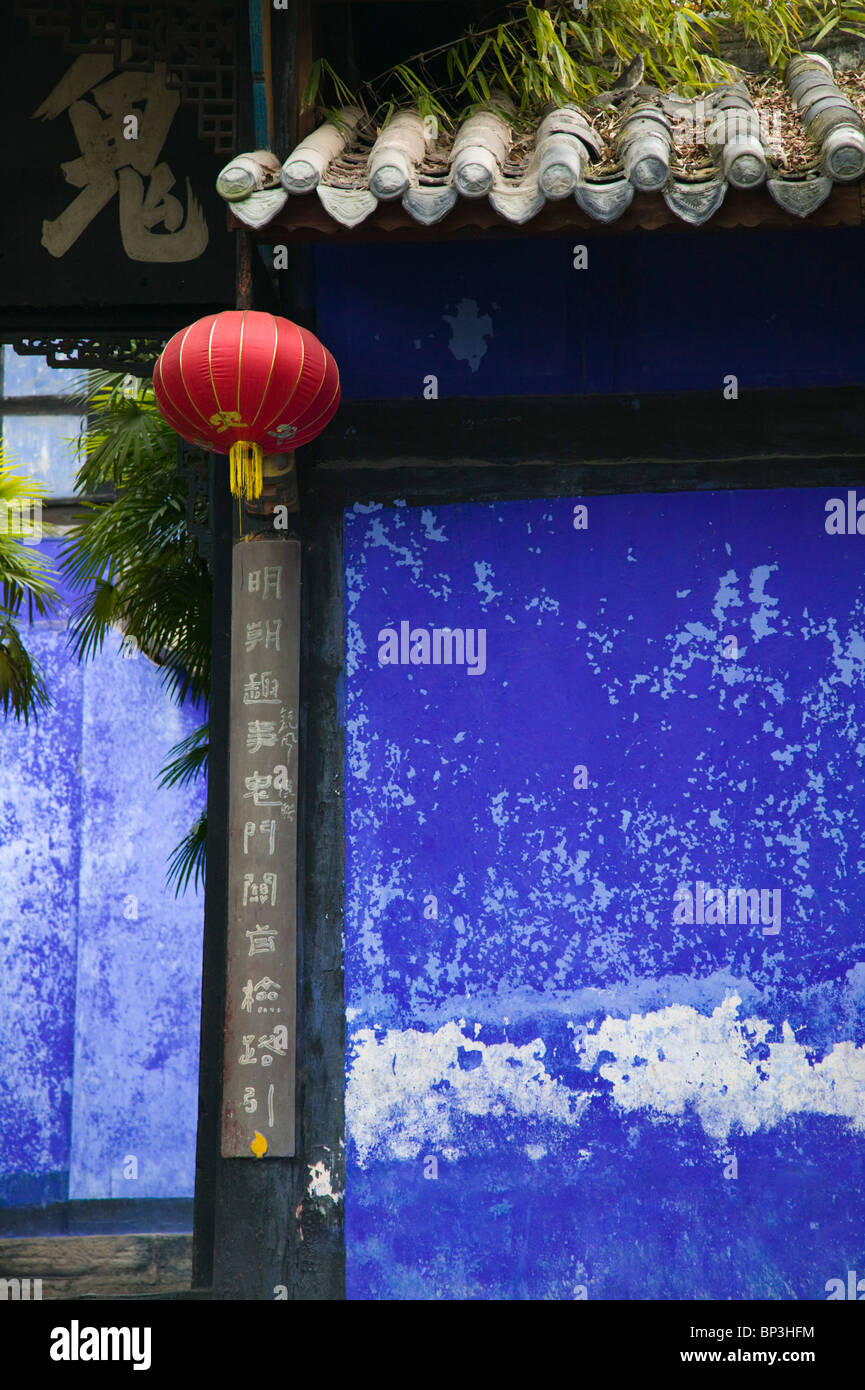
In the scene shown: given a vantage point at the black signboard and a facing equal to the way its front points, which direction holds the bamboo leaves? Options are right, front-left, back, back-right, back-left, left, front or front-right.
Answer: front-left

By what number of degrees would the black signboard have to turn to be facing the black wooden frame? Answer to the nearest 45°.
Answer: approximately 45° to its left

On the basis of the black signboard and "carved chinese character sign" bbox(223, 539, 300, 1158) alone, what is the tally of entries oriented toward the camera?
2

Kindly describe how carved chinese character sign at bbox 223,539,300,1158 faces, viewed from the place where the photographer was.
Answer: facing the viewer

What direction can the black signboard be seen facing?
toward the camera
